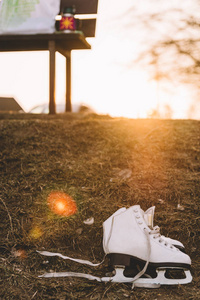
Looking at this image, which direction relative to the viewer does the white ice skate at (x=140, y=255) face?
to the viewer's right
